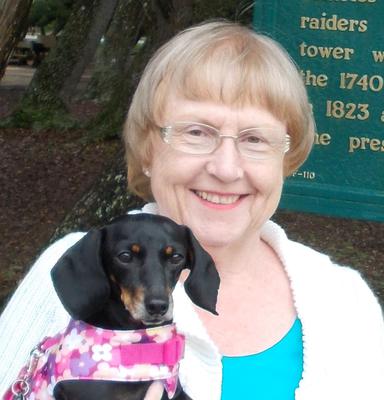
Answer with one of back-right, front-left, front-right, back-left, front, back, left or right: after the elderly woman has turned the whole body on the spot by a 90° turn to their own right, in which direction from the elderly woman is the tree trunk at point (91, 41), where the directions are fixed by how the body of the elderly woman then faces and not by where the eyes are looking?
right

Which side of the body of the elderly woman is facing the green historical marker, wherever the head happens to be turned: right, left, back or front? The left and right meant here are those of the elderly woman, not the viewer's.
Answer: back

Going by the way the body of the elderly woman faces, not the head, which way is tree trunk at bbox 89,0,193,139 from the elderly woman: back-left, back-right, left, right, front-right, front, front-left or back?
back

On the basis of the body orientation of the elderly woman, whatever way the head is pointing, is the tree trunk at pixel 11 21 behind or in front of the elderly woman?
behind

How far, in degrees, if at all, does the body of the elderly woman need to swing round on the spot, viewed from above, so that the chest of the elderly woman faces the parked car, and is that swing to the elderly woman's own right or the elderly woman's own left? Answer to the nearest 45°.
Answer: approximately 180°

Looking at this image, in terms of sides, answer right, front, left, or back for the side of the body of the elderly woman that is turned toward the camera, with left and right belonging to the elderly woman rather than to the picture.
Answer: front

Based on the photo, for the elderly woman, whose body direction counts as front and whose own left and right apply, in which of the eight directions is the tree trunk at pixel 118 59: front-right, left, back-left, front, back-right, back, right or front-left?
back

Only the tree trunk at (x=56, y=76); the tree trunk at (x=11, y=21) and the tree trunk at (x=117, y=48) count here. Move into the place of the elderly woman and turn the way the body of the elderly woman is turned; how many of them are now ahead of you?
0

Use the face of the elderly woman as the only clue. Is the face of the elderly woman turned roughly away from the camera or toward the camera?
toward the camera

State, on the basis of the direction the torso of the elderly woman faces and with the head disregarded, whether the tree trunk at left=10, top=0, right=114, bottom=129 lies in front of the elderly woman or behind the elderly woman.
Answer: behind

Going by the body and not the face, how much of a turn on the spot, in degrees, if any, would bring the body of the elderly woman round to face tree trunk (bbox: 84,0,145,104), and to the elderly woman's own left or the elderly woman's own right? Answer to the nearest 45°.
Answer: approximately 180°
